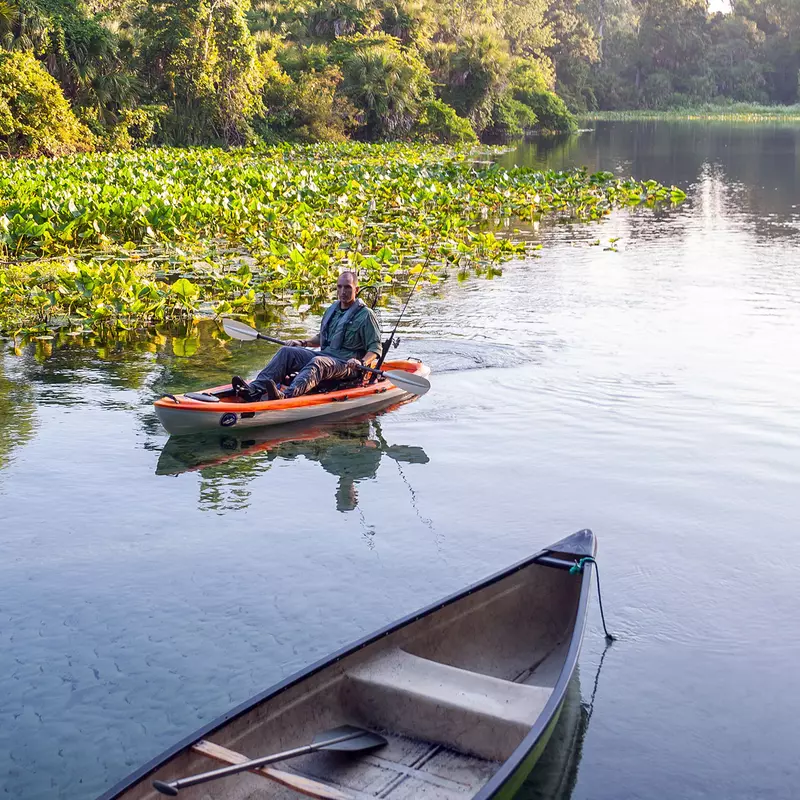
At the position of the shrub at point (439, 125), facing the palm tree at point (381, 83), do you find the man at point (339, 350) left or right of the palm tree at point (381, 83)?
left

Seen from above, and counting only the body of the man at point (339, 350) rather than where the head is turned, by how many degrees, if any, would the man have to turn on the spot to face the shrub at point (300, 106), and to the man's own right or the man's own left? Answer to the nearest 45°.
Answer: approximately 135° to the man's own right

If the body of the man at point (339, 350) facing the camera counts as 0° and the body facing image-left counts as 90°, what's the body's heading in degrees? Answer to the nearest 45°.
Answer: approximately 45°

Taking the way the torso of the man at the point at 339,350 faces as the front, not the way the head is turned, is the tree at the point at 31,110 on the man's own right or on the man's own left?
on the man's own right

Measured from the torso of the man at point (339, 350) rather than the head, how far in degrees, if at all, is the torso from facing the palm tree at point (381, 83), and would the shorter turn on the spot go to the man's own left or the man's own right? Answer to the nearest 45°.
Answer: approximately 135° to the man's own right

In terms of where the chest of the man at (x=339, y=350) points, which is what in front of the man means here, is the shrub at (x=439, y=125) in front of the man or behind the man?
behind

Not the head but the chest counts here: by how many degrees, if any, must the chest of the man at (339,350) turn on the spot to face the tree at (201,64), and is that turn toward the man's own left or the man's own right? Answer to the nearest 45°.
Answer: approximately 135° to the man's own right
